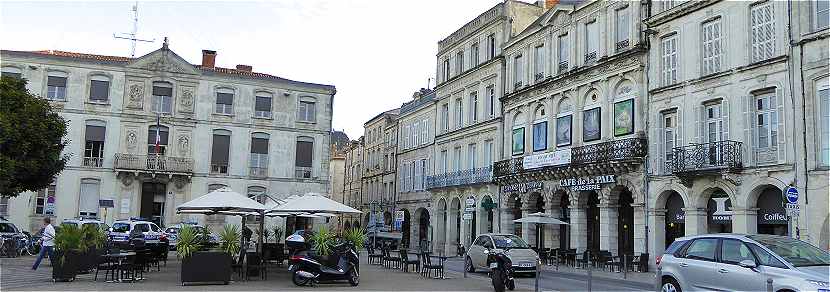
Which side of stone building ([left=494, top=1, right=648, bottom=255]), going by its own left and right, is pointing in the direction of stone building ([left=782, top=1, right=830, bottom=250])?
left

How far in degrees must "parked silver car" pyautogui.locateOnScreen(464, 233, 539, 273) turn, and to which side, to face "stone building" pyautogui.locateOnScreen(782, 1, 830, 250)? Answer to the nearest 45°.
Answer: approximately 45° to its left

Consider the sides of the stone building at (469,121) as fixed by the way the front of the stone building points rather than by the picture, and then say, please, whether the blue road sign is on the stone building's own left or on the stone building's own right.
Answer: on the stone building's own left

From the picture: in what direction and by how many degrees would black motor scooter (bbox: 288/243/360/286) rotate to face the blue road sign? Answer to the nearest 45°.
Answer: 0° — it already faces it

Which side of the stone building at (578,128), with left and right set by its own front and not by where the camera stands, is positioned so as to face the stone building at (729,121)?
left

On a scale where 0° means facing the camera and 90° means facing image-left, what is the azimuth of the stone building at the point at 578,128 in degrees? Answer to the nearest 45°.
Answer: approximately 45°

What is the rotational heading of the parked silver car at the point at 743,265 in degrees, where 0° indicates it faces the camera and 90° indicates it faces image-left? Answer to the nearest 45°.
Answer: approximately 315°
